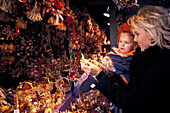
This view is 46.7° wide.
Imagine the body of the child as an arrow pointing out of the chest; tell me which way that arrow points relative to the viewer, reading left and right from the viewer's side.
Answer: facing the viewer and to the left of the viewer

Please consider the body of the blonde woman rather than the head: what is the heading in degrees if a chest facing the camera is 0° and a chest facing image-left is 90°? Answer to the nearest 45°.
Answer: approximately 90°
